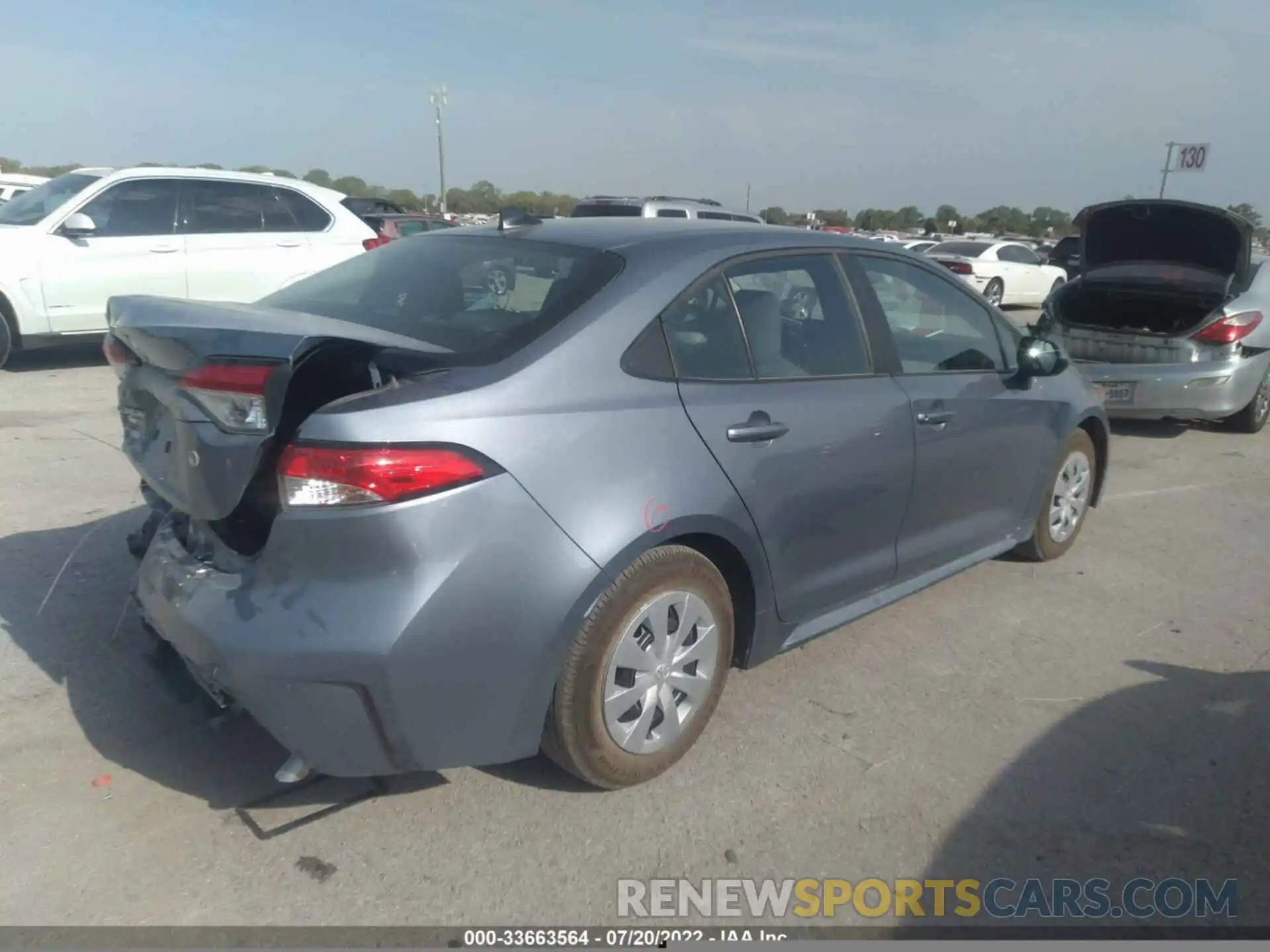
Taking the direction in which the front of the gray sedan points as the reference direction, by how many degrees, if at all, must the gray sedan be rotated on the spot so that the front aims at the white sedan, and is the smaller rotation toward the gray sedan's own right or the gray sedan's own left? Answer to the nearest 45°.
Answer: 0° — it already faces it

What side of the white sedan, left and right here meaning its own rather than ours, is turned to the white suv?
back

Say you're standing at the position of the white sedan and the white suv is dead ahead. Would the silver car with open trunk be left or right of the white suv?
left

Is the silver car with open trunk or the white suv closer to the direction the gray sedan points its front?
the silver car with open trunk

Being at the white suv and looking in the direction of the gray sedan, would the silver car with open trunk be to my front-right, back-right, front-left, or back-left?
front-left

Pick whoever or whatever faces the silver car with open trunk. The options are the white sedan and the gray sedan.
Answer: the gray sedan

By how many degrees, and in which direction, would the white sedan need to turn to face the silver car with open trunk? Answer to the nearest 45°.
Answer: approximately 135° to its right

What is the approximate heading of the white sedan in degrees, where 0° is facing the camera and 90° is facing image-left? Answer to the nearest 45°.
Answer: approximately 225°

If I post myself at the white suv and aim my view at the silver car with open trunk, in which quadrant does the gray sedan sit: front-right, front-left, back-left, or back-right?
front-right

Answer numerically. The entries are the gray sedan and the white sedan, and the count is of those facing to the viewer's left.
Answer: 0

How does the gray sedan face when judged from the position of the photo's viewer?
facing away from the viewer and to the right of the viewer

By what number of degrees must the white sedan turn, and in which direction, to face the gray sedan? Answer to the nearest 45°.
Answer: approximately 135° to its right

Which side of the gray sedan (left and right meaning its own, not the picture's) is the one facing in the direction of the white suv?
left

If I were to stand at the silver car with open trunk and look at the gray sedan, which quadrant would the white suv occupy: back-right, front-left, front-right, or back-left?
front-right

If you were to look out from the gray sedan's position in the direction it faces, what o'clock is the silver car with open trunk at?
The silver car with open trunk is roughly at 12 o'clock from the gray sedan.
